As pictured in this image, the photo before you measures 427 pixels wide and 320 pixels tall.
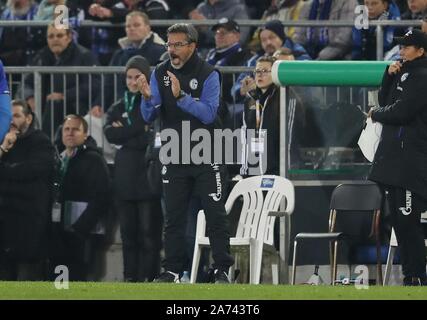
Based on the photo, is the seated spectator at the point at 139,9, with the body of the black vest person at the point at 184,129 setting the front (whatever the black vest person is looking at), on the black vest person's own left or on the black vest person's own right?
on the black vest person's own right

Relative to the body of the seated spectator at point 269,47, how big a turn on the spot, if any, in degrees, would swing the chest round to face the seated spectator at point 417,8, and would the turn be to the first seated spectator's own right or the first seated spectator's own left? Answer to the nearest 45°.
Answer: approximately 135° to the first seated spectator's own left

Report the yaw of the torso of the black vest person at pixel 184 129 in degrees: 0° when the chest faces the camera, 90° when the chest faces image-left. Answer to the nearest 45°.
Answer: approximately 45°

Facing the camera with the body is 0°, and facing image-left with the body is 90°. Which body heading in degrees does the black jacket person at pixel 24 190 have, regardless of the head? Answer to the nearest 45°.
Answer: approximately 45°

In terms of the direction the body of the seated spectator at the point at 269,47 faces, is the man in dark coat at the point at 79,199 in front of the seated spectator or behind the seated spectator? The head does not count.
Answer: in front

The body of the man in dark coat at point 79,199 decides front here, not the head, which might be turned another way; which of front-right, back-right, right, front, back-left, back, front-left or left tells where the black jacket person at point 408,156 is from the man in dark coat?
left
